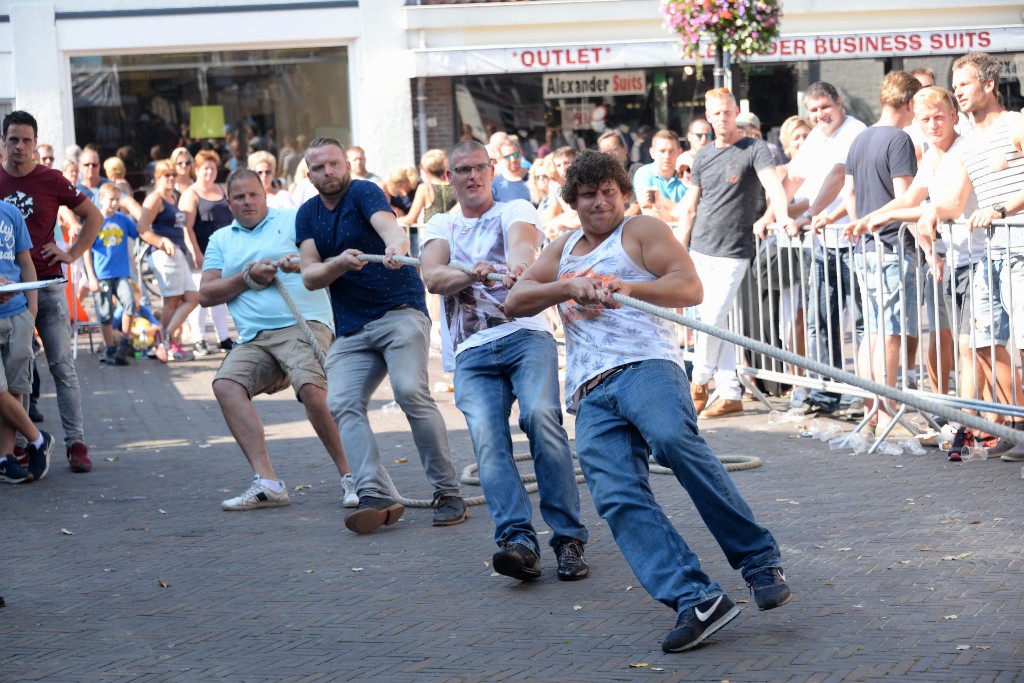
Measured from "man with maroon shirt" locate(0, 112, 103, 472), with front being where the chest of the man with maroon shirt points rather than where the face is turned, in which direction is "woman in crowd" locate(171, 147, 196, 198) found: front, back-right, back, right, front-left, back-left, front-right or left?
back

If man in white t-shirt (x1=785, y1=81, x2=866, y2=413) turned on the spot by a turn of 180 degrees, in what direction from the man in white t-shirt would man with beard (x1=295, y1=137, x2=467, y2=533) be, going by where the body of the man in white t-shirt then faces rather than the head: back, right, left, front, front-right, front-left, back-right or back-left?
back

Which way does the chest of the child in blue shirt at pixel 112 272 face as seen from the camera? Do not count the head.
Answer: toward the camera

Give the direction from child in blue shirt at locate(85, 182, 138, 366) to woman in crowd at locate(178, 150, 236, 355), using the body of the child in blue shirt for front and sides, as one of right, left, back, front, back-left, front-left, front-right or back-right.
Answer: left

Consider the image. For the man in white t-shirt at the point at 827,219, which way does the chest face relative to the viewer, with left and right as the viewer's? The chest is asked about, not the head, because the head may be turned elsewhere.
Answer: facing the viewer and to the left of the viewer

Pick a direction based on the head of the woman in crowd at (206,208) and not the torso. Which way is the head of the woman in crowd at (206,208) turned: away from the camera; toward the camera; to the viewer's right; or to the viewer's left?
toward the camera

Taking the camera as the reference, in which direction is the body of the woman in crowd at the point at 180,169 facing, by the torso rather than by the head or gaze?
toward the camera

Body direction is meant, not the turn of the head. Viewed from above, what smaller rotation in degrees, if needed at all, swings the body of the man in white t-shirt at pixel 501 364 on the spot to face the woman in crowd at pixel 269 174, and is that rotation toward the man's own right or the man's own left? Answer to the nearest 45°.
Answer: approximately 180°

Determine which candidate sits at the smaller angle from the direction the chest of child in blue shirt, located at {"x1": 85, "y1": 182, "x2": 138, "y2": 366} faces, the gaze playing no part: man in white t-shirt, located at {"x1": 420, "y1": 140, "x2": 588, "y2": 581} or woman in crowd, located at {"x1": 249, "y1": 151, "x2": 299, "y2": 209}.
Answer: the man in white t-shirt

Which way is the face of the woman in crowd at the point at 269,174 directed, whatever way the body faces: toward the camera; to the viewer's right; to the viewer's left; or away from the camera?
toward the camera

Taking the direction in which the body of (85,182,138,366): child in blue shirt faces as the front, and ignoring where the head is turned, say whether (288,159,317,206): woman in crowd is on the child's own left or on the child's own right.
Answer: on the child's own left

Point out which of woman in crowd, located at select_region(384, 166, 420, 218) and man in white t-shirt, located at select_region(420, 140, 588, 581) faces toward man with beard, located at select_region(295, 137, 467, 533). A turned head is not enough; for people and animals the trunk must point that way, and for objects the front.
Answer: the woman in crowd

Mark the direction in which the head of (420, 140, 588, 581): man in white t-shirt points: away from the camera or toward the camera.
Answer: toward the camera
